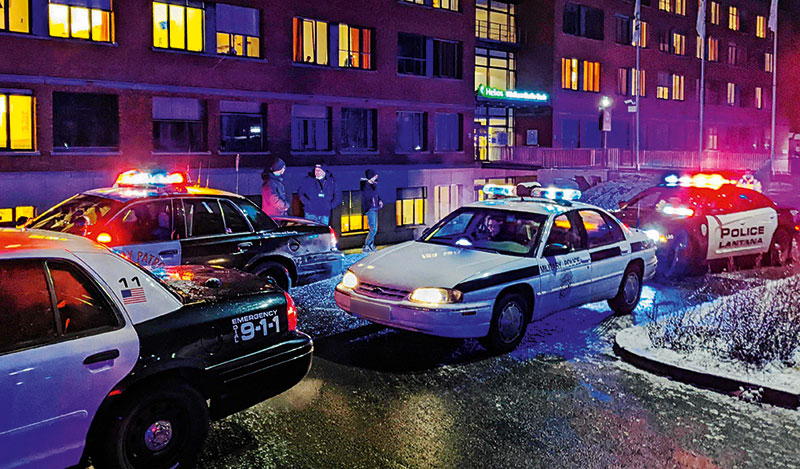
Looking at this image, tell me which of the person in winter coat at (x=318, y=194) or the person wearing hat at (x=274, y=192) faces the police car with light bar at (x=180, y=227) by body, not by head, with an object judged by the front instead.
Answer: the person in winter coat

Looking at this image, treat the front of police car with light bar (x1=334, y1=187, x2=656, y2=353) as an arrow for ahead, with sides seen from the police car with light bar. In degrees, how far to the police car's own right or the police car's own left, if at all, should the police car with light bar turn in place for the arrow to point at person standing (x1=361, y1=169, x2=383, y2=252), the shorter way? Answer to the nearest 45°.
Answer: approximately 135° to the police car's own right

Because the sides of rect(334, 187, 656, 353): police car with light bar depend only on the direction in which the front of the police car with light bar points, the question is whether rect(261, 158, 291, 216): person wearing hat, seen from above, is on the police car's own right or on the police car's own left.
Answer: on the police car's own right

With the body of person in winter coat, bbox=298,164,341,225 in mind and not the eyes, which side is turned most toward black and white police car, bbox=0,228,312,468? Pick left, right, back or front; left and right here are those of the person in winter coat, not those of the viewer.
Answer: front

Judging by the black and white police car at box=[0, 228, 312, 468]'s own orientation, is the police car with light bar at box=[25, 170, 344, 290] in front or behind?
behind
